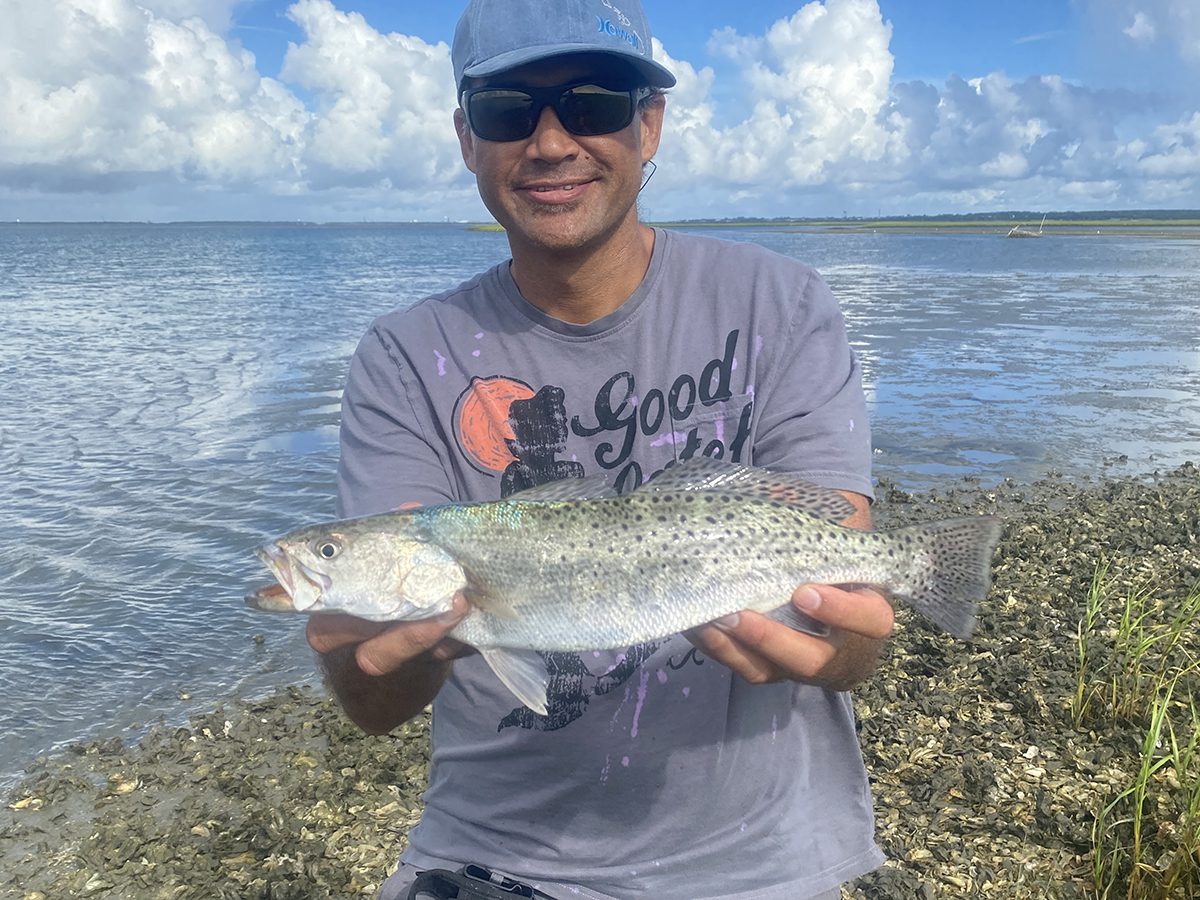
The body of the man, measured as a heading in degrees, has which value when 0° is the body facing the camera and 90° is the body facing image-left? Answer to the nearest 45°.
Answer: approximately 0°
